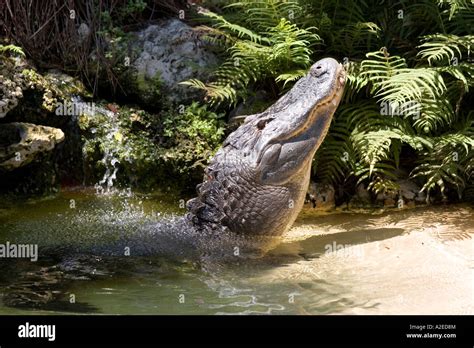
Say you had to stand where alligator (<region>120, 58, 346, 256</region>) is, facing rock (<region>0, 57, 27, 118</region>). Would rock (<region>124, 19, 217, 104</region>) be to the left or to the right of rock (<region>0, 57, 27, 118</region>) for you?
right

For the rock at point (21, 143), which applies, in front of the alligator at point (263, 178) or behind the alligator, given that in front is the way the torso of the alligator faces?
behind

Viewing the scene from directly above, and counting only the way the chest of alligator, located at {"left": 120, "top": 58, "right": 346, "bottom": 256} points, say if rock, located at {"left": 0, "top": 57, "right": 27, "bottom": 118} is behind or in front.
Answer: behind

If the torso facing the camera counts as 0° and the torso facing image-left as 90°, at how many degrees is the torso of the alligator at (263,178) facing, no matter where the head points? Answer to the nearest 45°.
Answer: approximately 270°
